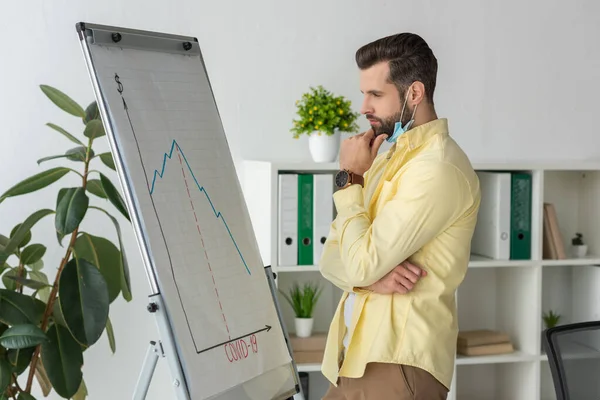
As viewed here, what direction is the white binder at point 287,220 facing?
toward the camera

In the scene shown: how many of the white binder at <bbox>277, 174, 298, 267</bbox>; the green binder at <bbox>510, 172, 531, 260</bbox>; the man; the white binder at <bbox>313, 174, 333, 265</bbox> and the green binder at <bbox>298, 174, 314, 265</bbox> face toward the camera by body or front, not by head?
4

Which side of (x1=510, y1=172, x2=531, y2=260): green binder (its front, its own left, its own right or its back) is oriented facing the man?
front

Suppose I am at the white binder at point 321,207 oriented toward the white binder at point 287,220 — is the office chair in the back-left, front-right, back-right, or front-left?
back-left

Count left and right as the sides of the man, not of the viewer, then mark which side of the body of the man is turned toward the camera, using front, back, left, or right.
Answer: left

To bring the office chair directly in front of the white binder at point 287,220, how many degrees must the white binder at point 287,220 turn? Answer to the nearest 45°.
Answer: approximately 45° to its left

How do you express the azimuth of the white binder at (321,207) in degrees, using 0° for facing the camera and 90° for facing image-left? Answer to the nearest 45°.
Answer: approximately 0°

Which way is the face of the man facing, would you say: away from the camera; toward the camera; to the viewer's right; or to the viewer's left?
to the viewer's left

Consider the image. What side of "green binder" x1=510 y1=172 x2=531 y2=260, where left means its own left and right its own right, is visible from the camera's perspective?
front

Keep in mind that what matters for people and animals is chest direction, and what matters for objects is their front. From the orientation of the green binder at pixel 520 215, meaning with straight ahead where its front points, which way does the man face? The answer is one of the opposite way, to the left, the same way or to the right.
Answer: to the right

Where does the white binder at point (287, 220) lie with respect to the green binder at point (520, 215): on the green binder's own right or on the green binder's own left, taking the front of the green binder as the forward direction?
on the green binder's own right
